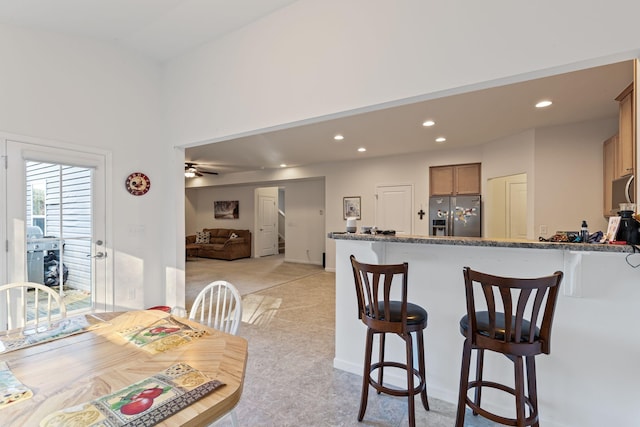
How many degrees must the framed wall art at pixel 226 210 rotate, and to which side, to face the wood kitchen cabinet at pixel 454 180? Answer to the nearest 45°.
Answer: approximately 45° to its left

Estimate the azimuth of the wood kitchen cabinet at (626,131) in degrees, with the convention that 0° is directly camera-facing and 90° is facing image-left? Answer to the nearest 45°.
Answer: approximately 90°

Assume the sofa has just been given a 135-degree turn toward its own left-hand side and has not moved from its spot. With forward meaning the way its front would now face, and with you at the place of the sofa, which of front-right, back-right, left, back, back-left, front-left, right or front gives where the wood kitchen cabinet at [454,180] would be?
front-right

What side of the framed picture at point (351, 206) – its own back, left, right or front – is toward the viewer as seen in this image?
front

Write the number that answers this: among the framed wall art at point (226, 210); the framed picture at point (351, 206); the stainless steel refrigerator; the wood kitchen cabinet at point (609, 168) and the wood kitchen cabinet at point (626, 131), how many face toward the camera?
3

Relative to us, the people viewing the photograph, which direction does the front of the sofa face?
facing the viewer and to the left of the viewer

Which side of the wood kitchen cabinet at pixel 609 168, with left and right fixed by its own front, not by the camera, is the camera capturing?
left

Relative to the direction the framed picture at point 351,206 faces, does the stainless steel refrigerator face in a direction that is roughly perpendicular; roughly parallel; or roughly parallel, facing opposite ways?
roughly parallel

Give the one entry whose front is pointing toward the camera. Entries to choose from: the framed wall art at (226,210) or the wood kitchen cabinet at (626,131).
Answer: the framed wall art

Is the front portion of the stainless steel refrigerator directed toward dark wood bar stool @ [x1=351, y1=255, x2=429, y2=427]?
yes

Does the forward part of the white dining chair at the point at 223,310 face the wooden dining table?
yes

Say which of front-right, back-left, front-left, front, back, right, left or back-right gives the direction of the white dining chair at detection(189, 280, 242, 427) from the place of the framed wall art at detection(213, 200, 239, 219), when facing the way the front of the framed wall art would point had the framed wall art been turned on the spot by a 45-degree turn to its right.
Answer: front-left

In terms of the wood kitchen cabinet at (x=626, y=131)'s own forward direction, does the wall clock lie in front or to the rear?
in front

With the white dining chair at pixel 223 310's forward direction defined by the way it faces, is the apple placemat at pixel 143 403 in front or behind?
in front

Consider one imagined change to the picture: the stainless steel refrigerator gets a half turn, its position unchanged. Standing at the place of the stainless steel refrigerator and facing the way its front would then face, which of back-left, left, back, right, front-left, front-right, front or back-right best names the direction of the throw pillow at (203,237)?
left

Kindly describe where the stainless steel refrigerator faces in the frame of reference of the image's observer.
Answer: facing the viewer

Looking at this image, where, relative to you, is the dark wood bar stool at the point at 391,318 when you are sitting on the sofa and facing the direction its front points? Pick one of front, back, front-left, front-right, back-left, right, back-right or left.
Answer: front-left

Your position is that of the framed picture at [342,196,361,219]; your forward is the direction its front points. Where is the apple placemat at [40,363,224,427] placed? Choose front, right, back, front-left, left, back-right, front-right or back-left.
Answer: front

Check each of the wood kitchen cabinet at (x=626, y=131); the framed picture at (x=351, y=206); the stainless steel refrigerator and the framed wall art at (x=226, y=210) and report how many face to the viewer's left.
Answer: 1

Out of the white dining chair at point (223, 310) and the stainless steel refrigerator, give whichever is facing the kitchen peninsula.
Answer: the stainless steel refrigerator
